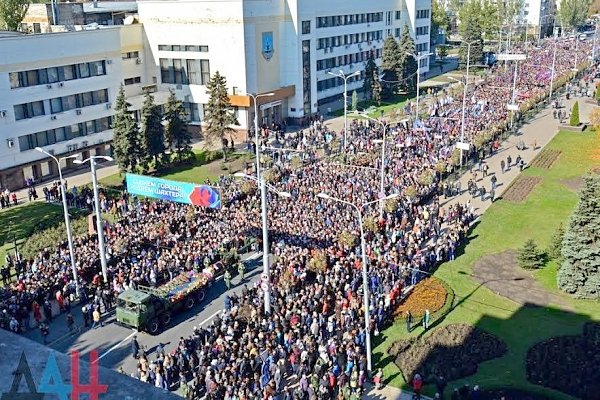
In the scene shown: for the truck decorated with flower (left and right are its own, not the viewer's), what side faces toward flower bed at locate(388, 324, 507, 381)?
left

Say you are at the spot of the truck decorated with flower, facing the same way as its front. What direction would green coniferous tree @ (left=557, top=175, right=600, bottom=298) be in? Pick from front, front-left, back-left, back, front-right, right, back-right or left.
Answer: back-left

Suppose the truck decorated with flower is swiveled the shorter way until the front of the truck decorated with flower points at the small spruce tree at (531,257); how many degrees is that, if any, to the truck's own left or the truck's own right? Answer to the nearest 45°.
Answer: approximately 135° to the truck's own left

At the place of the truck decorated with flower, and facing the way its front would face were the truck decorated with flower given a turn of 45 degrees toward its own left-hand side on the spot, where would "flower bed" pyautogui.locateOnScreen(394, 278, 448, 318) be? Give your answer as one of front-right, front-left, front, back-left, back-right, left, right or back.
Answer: left

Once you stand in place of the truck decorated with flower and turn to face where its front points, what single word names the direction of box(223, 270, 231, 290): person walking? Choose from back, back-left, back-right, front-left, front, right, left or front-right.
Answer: back

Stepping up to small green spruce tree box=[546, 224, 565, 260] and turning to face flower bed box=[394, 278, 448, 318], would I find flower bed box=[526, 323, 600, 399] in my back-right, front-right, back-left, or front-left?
front-left

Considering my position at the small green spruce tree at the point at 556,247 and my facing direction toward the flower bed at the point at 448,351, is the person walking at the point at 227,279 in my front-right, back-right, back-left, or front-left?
front-right

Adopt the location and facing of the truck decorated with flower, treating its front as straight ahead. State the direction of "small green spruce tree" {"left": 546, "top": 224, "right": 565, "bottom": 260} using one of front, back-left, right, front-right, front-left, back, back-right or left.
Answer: back-left

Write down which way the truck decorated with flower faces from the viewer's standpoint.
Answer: facing the viewer and to the left of the viewer
